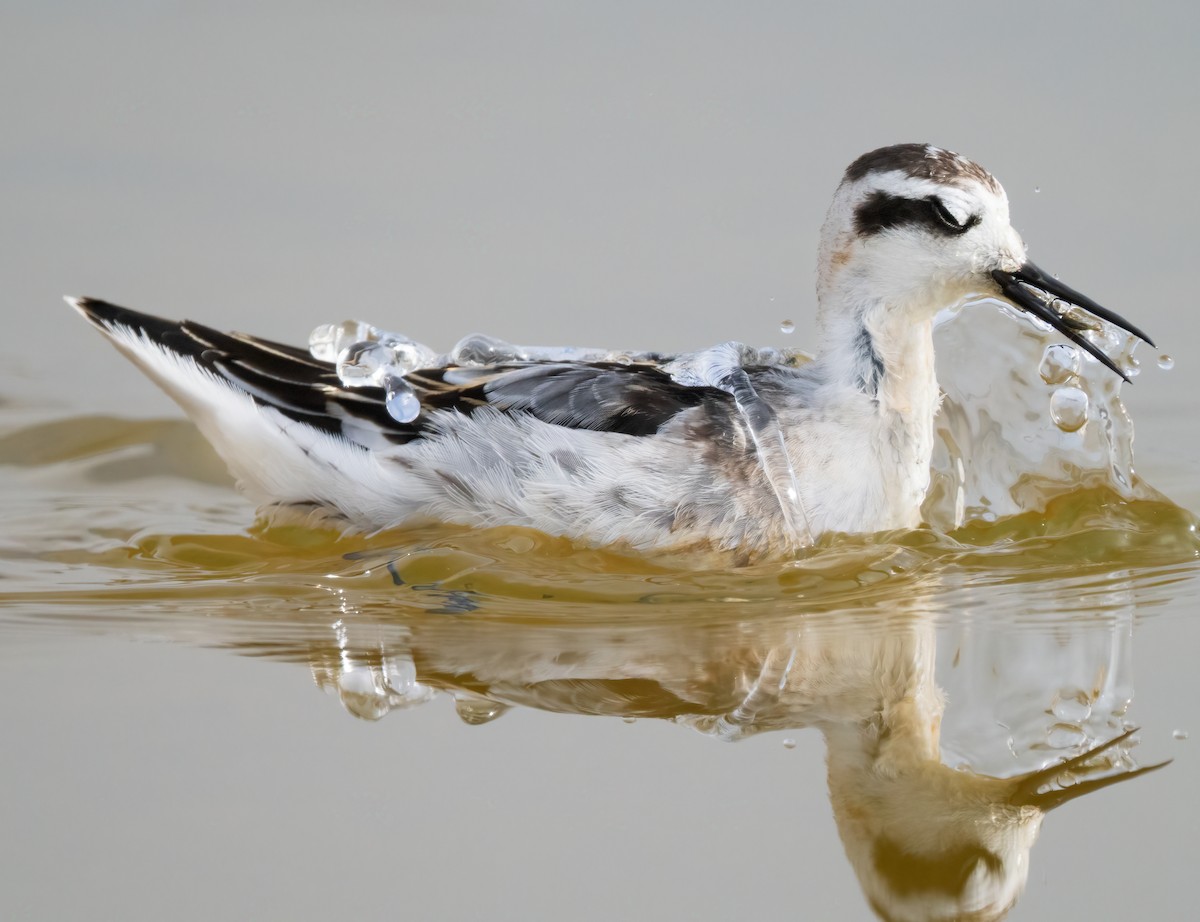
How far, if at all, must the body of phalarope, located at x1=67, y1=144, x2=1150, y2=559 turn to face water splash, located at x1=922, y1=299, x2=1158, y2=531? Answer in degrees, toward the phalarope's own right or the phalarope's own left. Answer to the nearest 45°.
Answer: approximately 45° to the phalarope's own left

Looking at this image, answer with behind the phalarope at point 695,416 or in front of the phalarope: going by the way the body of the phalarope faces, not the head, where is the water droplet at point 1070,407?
in front

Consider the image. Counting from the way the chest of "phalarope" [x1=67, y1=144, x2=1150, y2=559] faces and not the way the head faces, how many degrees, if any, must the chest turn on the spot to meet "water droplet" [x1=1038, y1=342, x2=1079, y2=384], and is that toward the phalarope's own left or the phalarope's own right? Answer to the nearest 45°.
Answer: approximately 45° to the phalarope's own left

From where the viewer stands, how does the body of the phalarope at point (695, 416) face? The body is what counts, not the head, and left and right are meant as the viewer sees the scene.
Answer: facing to the right of the viewer
